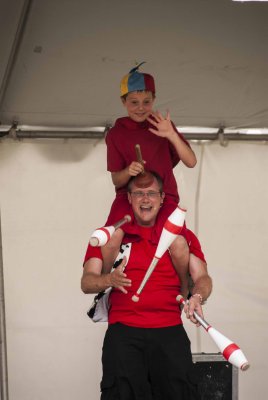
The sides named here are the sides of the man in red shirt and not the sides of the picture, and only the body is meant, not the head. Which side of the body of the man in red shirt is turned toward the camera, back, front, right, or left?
front

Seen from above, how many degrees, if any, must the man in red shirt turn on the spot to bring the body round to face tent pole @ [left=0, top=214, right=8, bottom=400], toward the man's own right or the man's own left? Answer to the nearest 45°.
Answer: approximately 135° to the man's own right
